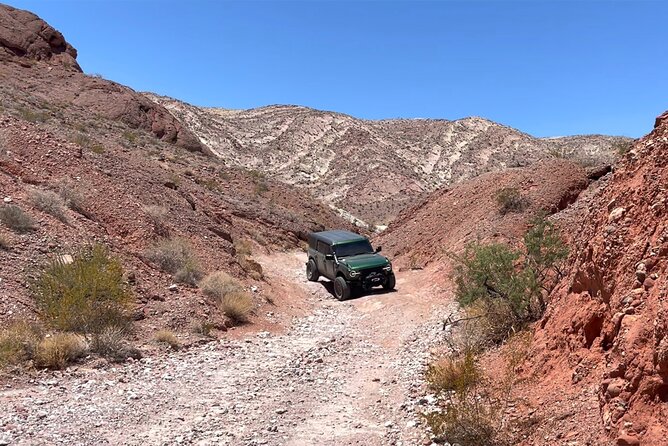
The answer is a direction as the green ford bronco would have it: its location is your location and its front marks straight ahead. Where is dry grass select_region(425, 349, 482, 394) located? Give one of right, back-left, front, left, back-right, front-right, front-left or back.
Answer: front-right

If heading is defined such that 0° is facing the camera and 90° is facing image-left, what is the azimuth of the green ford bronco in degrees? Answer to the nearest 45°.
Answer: approximately 315°

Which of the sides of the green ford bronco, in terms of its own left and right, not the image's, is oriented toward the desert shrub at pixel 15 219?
right

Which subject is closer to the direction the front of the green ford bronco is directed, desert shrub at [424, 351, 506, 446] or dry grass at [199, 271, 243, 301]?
the desert shrub

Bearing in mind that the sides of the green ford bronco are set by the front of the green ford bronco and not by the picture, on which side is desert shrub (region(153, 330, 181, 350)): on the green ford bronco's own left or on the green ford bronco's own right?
on the green ford bronco's own right

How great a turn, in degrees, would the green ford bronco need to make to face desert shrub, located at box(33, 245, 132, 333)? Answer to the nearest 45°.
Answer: approximately 90° to its right

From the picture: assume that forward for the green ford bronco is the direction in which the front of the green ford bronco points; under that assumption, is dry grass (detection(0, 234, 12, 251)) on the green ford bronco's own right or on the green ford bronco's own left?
on the green ford bronco's own right

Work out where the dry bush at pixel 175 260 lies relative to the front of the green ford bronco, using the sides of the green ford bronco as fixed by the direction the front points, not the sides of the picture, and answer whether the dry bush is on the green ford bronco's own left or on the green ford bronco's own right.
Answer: on the green ford bronco's own right

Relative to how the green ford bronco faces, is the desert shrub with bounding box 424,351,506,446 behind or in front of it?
in front

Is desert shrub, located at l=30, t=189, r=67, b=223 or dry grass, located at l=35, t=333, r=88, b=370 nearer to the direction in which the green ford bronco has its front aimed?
the dry grass

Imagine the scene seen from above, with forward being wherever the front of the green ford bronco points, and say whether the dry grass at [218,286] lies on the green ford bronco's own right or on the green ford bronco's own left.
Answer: on the green ford bronco's own right
